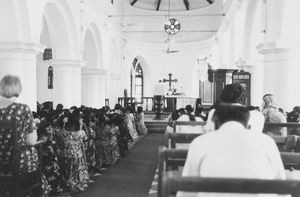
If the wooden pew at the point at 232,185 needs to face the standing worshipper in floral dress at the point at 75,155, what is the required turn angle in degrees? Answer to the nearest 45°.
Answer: approximately 45° to its left

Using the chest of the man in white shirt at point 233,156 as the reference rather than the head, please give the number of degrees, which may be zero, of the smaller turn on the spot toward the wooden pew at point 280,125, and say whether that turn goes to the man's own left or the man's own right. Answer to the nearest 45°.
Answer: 0° — they already face it

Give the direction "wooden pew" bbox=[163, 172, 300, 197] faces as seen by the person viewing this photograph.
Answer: facing away from the viewer

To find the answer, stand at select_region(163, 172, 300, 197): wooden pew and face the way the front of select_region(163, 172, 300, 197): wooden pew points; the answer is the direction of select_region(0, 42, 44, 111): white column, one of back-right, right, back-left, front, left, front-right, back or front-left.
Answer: front-left

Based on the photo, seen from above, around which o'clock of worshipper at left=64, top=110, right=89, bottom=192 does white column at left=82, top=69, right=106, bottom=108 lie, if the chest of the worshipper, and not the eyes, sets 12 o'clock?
The white column is roughly at 12 o'clock from the worshipper.

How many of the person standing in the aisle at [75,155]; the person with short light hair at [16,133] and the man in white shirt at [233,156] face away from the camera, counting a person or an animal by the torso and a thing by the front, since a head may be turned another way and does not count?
3

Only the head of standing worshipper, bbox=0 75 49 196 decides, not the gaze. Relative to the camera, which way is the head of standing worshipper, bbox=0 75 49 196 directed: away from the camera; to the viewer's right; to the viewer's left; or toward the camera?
away from the camera

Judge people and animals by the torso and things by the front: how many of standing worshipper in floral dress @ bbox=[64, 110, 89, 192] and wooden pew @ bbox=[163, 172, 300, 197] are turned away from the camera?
2

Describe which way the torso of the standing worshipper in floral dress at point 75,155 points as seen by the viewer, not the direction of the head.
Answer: away from the camera

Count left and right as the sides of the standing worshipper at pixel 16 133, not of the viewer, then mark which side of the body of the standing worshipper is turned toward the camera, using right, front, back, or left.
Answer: back

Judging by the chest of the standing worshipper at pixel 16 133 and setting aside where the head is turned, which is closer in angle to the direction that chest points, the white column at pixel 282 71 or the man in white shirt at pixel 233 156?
the white column

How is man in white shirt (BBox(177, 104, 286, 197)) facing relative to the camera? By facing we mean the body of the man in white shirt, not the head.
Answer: away from the camera
